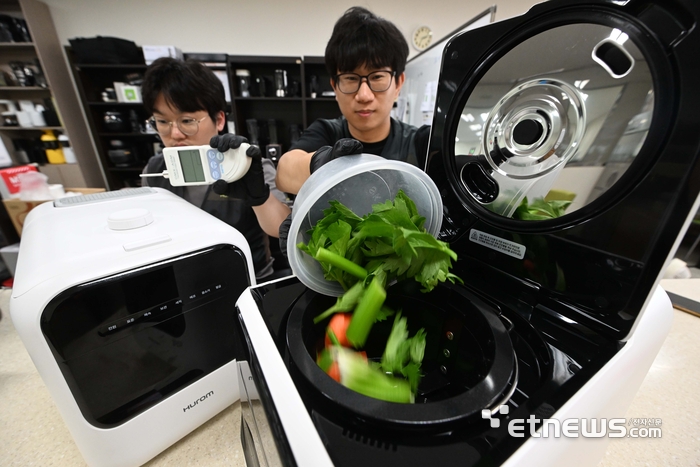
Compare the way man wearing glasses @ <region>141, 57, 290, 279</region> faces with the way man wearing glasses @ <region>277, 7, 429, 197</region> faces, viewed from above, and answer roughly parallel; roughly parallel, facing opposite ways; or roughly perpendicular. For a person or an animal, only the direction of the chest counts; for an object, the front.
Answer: roughly parallel

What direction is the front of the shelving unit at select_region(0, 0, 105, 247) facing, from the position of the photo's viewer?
facing the viewer

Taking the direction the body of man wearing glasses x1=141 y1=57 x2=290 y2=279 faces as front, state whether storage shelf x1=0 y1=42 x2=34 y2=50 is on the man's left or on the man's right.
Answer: on the man's right

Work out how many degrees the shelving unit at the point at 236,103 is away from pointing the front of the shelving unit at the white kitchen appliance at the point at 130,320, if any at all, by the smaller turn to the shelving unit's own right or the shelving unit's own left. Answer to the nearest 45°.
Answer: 0° — it already faces it

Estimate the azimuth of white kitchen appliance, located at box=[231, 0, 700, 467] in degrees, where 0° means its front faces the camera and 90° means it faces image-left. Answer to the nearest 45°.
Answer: approximately 45°

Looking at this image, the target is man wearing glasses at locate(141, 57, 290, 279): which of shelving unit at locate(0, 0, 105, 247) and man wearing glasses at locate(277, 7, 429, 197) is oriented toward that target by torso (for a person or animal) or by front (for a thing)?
the shelving unit

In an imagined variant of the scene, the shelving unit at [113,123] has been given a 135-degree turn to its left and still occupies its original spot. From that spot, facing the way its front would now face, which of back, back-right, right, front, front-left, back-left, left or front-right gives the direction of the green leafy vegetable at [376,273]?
back-right

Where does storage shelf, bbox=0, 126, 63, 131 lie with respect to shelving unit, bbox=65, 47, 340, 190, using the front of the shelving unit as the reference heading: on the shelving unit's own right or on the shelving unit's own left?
on the shelving unit's own right

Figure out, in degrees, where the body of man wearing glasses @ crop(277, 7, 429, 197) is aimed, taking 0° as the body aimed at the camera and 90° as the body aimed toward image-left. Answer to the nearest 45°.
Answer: approximately 0°

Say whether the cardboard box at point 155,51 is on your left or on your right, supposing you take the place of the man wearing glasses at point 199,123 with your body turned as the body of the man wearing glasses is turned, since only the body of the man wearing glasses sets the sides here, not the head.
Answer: on your right

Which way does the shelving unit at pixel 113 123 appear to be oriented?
toward the camera

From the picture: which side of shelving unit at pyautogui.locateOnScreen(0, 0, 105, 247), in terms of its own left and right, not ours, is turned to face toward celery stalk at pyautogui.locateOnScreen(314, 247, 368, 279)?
front

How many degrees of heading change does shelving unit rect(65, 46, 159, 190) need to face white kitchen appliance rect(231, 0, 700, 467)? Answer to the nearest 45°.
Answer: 0° — it already faces it
